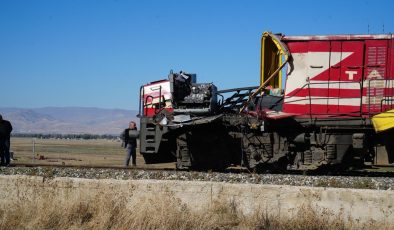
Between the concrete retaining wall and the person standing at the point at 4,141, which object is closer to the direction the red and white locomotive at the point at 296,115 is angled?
the person standing

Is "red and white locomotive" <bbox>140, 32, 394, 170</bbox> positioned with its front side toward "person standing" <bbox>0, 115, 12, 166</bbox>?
yes

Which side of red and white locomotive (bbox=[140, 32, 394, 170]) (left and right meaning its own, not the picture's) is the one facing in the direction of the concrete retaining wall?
left

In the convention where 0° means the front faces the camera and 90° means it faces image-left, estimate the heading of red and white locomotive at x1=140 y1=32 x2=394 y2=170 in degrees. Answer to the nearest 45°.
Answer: approximately 90°
